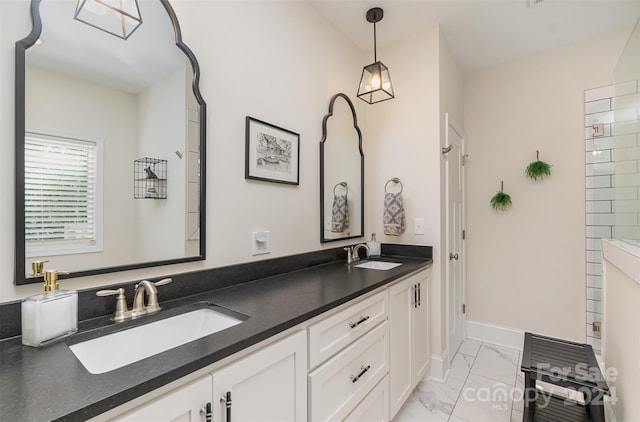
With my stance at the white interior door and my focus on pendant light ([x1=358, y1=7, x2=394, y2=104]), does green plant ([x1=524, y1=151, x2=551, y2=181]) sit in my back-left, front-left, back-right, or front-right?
back-left

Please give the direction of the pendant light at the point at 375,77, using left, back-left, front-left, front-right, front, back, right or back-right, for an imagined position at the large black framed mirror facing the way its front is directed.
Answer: front-left

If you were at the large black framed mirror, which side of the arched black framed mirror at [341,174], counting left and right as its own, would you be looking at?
right

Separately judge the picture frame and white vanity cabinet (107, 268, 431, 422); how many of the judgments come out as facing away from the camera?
0

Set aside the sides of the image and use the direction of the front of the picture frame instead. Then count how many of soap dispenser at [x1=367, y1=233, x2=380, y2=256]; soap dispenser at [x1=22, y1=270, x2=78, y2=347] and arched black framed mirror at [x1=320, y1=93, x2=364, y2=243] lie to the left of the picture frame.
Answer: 2

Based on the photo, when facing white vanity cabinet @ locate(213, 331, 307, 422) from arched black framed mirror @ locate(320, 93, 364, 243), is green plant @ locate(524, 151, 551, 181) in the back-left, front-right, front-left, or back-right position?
back-left

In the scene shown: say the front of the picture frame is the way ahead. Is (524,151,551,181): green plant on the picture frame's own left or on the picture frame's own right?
on the picture frame's own left

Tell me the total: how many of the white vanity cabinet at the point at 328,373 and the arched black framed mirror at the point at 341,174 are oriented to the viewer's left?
0

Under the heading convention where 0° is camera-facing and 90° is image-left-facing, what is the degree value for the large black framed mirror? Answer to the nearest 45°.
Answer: approximately 315°
